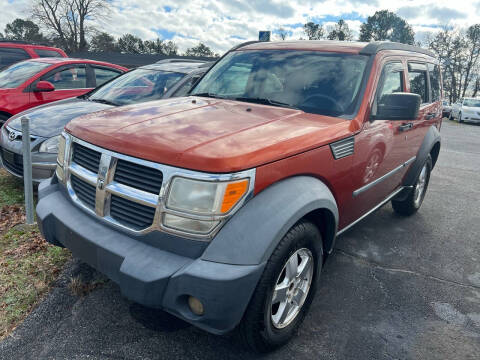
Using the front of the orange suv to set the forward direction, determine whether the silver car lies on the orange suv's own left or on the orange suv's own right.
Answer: on the orange suv's own right

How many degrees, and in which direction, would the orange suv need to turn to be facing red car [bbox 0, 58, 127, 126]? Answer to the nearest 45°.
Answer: approximately 90° to its right

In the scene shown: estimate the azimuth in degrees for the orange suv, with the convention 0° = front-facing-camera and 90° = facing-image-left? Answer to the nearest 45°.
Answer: approximately 45°

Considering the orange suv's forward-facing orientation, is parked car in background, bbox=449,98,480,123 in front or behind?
behind

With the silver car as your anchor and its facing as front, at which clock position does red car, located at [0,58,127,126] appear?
The red car is roughly at 4 o'clock from the silver car.

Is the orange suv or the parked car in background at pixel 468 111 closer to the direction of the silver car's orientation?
the orange suv

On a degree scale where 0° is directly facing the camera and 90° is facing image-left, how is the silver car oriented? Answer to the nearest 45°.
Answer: approximately 45°

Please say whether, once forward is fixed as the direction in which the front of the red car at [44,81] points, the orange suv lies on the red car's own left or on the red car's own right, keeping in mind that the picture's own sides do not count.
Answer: on the red car's own left

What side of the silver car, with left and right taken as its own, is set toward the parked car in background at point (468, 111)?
back
